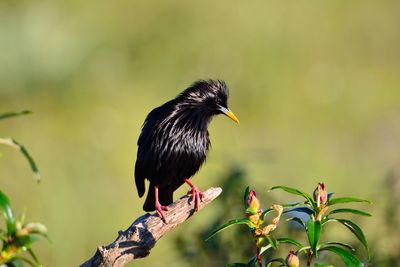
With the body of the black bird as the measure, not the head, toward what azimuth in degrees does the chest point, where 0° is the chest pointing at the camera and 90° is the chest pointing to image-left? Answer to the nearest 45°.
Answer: approximately 315°

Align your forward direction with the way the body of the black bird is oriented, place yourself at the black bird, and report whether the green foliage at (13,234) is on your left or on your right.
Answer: on your right
